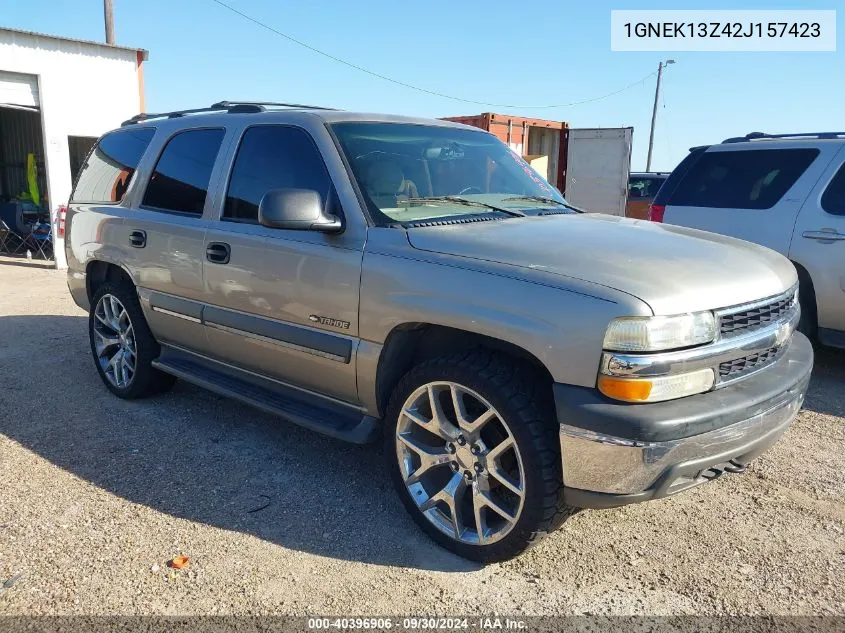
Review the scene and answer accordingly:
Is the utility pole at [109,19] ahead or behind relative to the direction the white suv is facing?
behind
